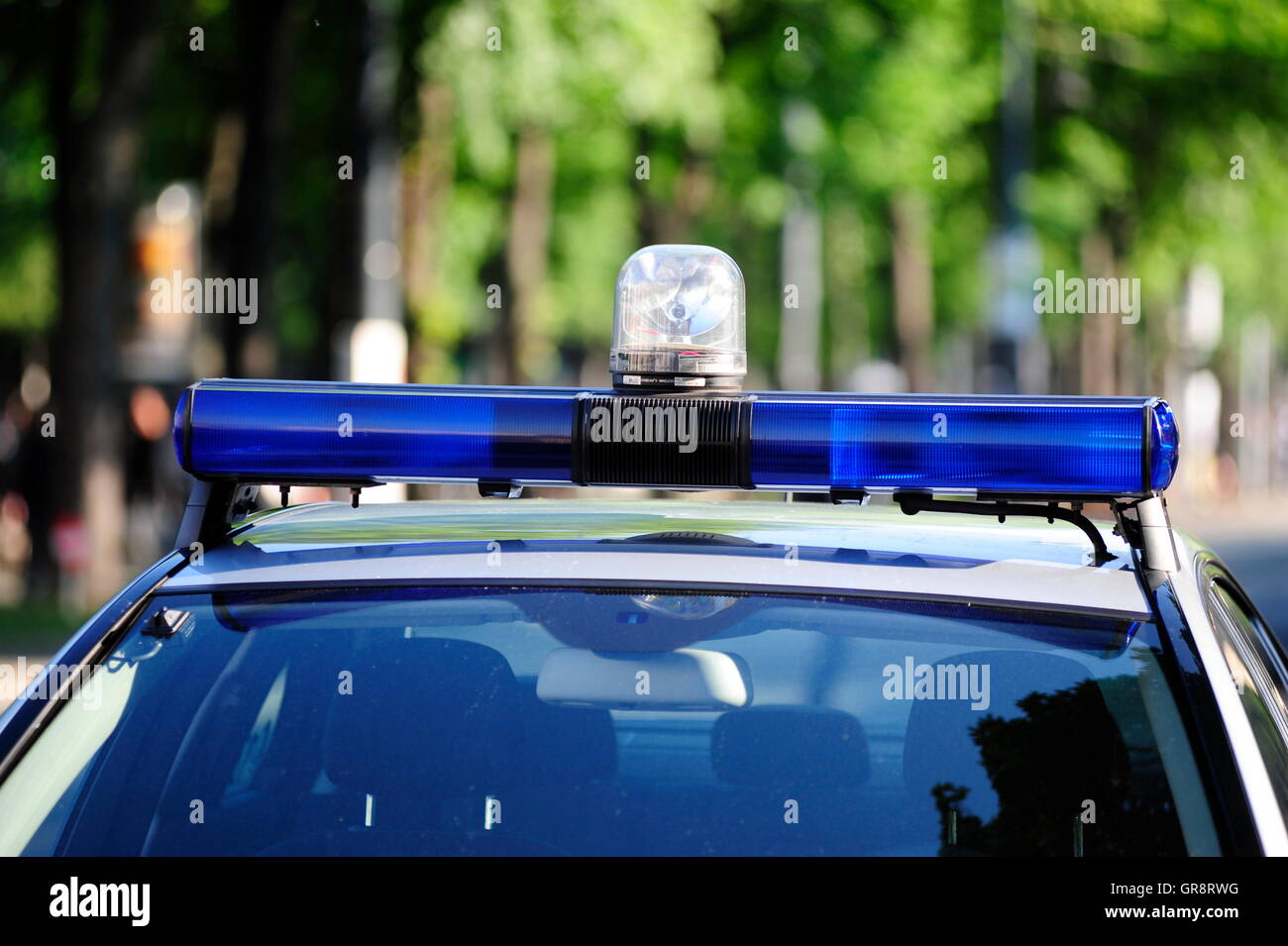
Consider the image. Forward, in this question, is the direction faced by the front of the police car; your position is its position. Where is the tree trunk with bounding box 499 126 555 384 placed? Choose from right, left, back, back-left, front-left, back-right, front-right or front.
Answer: back

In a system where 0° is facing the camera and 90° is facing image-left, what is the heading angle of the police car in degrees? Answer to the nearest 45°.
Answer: approximately 0°

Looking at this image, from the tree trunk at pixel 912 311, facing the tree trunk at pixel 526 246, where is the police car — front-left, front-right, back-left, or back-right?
front-left

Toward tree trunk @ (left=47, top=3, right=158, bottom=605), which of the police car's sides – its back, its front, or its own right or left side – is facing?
back

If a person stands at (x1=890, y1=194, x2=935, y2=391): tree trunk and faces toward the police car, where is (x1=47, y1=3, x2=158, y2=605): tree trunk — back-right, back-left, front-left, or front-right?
front-right

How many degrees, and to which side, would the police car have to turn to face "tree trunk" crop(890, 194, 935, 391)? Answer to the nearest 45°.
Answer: approximately 180°
